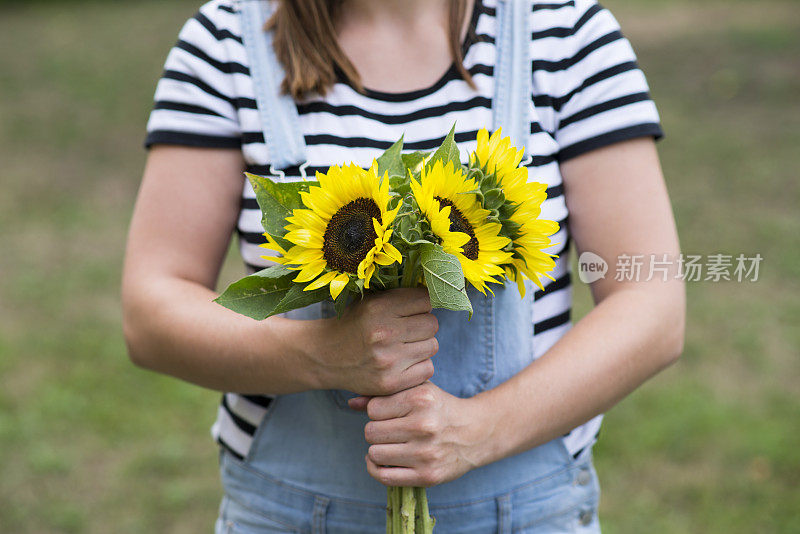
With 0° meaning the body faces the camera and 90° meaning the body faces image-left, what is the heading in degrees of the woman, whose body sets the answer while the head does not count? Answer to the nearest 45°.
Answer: approximately 0°
